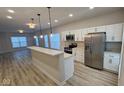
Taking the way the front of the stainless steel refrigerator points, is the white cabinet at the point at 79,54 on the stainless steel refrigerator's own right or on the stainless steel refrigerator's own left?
on the stainless steel refrigerator's own right

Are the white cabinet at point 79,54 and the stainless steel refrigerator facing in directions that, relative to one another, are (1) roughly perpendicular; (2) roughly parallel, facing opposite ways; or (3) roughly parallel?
roughly parallel

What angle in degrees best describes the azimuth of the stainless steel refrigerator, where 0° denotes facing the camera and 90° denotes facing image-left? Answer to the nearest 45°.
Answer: approximately 45°

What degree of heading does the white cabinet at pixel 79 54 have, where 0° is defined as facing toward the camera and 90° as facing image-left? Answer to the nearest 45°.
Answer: approximately 45°

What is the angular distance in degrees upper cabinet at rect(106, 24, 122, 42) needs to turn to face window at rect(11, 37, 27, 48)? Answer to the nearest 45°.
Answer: approximately 90° to its right

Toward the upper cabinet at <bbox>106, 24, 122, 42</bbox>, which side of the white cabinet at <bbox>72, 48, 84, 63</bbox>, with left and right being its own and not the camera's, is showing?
left

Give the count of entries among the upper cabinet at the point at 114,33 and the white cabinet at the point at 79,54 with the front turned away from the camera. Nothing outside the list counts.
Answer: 0

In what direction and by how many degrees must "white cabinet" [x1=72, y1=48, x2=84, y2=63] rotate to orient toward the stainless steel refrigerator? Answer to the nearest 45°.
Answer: approximately 90° to its left

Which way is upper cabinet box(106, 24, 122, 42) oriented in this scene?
toward the camera

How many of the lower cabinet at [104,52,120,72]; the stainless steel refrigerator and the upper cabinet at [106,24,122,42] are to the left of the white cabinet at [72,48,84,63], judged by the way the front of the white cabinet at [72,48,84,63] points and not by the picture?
3

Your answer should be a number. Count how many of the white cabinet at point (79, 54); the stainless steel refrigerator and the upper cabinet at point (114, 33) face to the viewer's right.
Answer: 0

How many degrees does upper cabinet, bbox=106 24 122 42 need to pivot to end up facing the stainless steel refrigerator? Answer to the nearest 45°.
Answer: approximately 90° to its right
